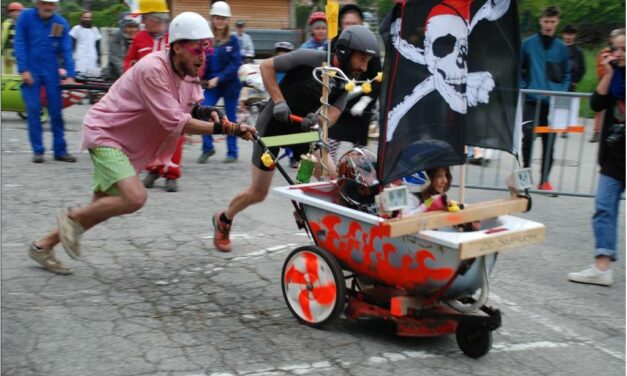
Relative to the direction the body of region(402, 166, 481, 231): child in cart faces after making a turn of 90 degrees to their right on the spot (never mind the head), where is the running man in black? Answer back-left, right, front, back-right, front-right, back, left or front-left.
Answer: right

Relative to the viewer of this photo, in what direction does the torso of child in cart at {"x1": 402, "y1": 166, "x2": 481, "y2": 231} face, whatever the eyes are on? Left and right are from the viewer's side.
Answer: facing the viewer and to the right of the viewer

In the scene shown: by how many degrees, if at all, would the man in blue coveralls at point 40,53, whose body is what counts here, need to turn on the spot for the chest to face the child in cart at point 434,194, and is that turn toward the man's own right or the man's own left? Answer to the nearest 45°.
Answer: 0° — they already face them

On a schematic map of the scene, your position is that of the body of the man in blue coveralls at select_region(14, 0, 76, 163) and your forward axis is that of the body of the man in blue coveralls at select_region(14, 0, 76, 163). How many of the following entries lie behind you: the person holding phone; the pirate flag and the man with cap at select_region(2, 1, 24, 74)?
1

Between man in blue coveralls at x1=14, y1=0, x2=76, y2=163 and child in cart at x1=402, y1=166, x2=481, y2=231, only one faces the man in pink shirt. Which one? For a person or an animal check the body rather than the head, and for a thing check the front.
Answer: the man in blue coveralls

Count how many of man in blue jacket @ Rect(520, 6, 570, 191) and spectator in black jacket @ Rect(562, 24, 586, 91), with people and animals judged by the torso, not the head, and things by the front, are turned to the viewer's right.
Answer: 0

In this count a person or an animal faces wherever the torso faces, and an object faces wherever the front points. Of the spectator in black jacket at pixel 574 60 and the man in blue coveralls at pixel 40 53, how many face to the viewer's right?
0

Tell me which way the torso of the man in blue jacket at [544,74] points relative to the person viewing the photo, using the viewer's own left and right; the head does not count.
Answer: facing the viewer
